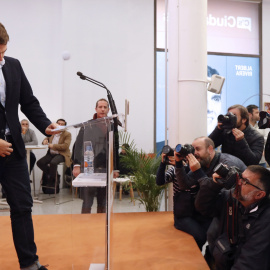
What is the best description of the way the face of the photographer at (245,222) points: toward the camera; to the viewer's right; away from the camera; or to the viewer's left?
to the viewer's left

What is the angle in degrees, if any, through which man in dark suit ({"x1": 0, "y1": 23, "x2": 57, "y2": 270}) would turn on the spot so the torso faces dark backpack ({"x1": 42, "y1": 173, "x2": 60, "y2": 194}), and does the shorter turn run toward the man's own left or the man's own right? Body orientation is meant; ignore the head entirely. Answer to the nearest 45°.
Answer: approximately 180°

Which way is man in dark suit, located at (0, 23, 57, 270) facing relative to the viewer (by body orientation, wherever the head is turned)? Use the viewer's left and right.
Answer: facing the viewer

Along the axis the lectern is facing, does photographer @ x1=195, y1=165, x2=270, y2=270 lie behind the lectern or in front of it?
in front

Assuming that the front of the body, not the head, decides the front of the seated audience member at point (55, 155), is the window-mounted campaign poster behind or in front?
behind

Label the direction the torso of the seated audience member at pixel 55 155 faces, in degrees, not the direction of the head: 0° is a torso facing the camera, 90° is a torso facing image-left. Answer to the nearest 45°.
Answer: approximately 45°

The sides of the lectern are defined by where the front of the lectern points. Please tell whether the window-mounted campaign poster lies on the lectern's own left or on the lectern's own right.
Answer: on the lectern's own left

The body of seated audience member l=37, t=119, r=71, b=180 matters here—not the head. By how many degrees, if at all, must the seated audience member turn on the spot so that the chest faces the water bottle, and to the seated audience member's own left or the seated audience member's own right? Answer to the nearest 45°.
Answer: approximately 45° to the seated audience member's own left
